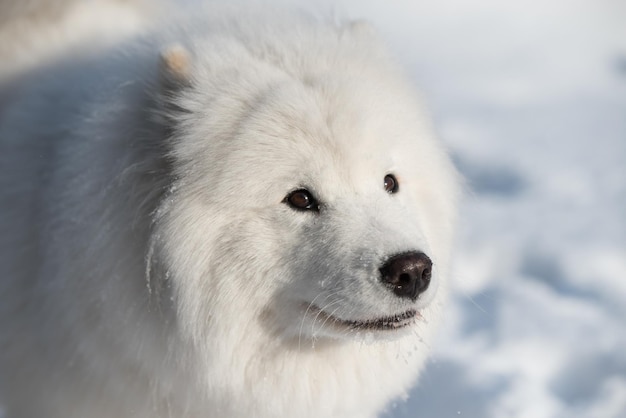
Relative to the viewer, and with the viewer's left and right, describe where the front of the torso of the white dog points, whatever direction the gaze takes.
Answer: facing the viewer and to the right of the viewer
